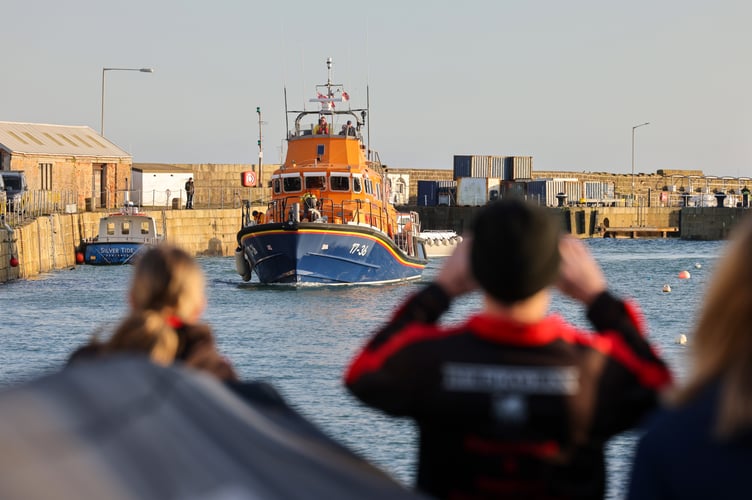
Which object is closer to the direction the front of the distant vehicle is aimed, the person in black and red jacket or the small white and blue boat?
the person in black and red jacket

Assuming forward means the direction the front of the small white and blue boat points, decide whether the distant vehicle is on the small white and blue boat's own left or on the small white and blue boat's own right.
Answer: on the small white and blue boat's own left

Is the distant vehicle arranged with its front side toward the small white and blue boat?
no

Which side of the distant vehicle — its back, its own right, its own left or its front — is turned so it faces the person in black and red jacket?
front

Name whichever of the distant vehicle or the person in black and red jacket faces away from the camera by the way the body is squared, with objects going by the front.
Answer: the person in black and red jacket

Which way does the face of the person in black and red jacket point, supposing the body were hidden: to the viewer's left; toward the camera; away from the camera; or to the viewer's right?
away from the camera

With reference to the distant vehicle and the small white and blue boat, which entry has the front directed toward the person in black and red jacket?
the distant vehicle

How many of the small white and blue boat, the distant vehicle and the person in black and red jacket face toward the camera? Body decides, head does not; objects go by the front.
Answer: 1

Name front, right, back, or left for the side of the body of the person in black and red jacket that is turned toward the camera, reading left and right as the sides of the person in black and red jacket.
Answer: back

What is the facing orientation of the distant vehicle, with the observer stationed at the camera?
facing the viewer
